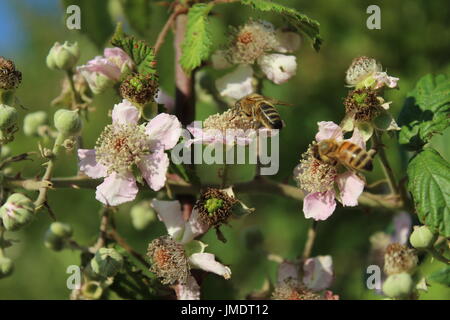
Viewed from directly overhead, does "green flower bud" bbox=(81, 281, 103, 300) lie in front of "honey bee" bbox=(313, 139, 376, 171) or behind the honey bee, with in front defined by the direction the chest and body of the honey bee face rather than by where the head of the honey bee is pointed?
in front

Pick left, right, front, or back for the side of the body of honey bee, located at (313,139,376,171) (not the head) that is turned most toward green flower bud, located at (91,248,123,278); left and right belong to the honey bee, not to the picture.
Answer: front

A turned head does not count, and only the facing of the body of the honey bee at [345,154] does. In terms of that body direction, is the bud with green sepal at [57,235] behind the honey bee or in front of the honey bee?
in front

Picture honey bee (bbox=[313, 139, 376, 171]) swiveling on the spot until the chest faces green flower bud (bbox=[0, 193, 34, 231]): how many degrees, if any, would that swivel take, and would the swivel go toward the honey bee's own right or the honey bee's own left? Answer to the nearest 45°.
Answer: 0° — it already faces it

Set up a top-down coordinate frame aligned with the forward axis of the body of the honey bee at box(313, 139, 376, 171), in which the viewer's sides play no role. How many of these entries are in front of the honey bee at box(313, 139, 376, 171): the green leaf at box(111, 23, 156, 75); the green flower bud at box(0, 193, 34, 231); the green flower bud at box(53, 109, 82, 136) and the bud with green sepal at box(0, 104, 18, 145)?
4

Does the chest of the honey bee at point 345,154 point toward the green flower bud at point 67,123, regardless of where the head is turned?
yes

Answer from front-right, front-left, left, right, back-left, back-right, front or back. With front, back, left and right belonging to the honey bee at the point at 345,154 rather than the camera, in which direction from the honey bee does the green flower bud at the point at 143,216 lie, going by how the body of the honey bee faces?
front-right

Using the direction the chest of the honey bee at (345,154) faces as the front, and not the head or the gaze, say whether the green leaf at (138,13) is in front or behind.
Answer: in front

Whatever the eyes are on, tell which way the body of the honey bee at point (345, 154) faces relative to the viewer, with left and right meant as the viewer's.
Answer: facing to the left of the viewer

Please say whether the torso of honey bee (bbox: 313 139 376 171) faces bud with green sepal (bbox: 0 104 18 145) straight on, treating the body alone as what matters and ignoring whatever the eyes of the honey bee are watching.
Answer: yes
